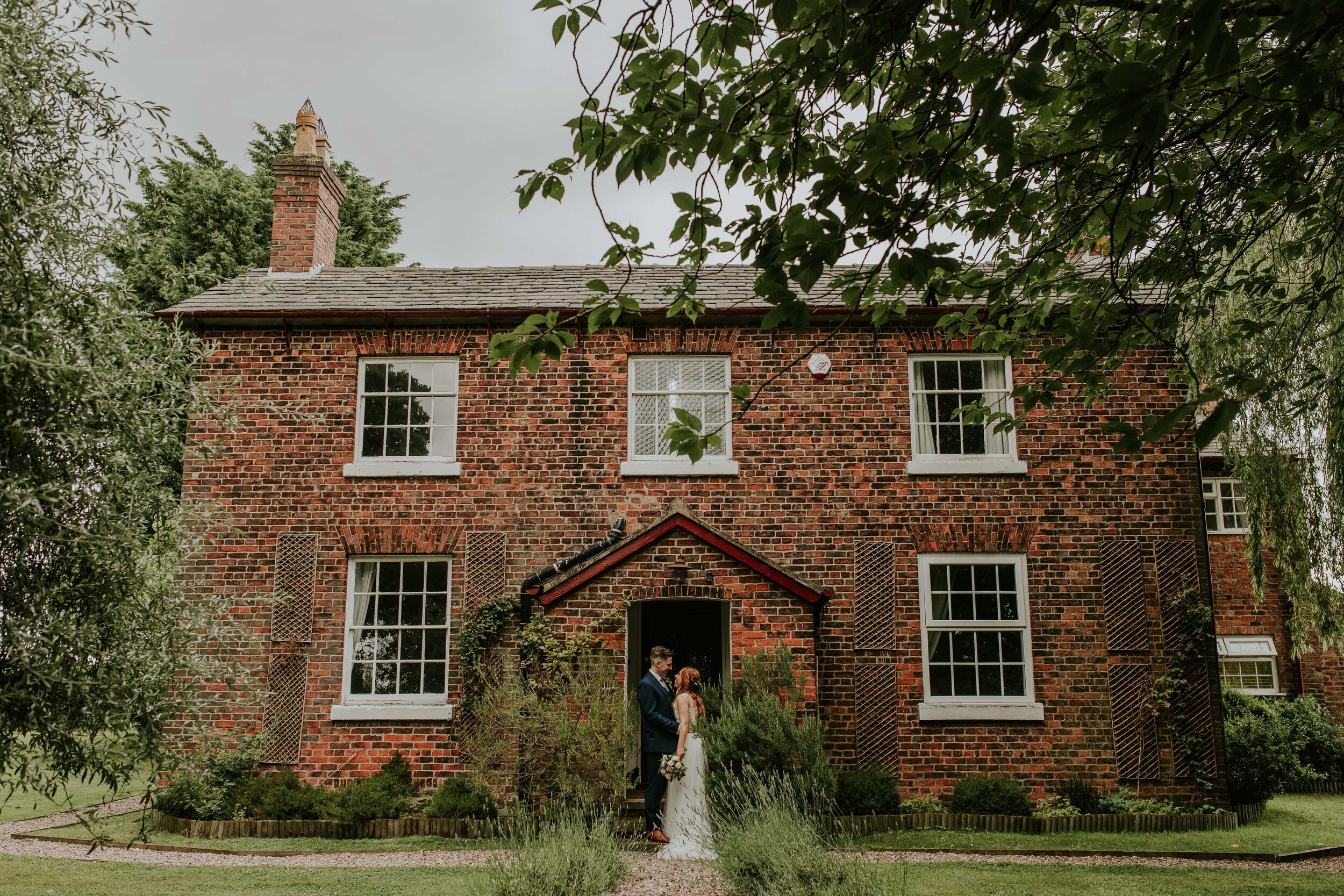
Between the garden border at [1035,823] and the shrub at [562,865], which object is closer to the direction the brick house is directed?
the shrub

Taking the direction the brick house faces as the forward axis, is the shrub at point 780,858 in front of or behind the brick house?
in front

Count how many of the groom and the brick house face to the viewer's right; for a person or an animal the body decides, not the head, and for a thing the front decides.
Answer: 1

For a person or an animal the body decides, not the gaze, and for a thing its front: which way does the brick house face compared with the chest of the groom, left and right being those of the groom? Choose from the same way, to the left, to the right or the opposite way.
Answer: to the right

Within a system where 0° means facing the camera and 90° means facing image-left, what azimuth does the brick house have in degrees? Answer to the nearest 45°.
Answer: approximately 0°

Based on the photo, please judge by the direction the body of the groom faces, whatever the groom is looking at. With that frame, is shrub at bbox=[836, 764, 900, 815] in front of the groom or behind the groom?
in front

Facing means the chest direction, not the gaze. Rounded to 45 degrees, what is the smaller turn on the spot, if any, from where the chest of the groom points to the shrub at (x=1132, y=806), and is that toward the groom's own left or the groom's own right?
0° — they already face it

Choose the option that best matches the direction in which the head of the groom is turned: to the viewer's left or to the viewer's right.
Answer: to the viewer's right

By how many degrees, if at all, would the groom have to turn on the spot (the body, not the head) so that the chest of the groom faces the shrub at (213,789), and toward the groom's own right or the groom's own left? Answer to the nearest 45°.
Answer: approximately 180°

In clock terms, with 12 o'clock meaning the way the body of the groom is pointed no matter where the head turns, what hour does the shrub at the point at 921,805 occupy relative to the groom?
The shrub is roughly at 11 o'clock from the groom.

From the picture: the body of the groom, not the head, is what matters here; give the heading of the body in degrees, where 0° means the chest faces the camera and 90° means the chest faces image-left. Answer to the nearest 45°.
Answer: approximately 270°

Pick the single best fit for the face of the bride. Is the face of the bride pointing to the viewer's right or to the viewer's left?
to the viewer's left
